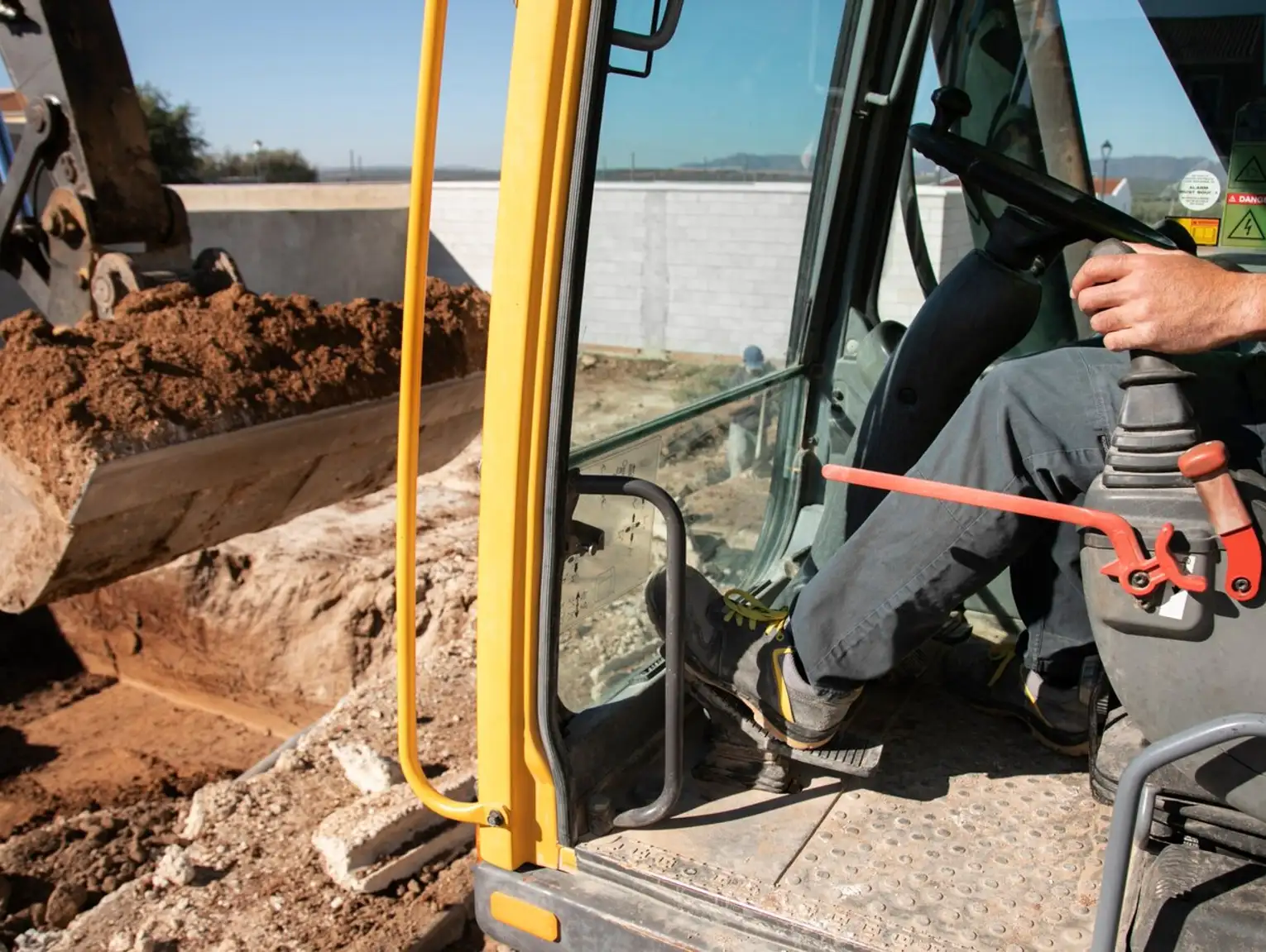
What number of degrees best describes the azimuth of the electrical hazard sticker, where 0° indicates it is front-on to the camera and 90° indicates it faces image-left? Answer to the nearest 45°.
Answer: approximately 0°

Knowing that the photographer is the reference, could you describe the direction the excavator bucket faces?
facing the viewer and to the right of the viewer

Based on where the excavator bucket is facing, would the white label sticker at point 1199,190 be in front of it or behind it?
in front

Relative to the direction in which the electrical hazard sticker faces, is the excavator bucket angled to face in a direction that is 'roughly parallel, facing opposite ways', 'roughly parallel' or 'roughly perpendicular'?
roughly perpendicular

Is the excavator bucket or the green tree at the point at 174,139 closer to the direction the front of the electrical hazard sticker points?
the excavator bucket

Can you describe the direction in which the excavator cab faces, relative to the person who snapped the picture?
facing away from the viewer and to the left of the viewer
